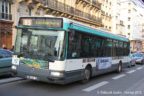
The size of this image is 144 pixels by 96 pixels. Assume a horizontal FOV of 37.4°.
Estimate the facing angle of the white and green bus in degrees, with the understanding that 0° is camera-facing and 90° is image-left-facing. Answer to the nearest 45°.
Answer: approximately 45°
